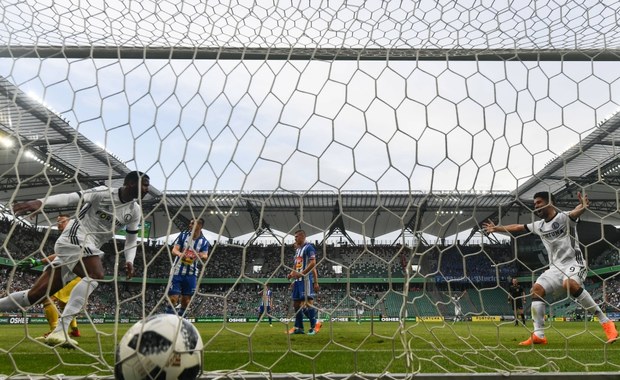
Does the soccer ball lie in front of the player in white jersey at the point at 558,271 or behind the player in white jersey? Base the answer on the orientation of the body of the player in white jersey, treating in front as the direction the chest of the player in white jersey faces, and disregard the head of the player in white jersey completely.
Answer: in front

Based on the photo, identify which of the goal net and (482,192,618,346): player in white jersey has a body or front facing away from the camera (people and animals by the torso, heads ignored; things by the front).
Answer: the goal net

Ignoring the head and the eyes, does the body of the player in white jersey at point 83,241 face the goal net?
yes

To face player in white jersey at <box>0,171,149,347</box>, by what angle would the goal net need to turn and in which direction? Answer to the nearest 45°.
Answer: approximately 45° to its left

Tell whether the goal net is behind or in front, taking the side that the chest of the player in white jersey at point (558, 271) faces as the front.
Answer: in front

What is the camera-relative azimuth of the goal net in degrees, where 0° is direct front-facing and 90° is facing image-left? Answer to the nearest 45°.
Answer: approximately 180°

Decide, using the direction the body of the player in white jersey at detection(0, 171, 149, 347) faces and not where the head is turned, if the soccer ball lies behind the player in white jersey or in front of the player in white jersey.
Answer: in front
